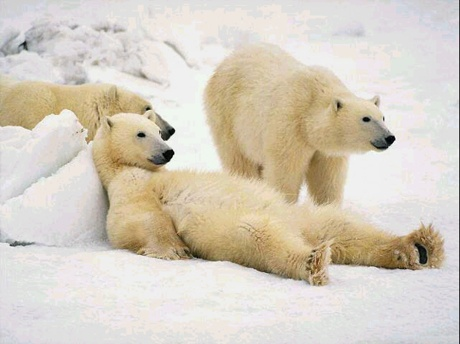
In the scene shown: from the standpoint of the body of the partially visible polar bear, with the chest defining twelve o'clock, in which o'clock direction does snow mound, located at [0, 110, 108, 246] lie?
The snow mound is roughly at 3 o'clock from the partially visible polar bear.

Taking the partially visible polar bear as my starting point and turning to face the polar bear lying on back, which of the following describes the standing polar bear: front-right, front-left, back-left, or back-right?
front-left

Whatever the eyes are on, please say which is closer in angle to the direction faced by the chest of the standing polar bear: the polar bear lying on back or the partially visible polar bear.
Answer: the polar bear lying on back

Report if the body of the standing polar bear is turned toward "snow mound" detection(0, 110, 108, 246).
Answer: no

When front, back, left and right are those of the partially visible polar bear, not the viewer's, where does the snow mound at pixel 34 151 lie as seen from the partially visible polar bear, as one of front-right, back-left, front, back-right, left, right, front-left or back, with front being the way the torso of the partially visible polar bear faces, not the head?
right

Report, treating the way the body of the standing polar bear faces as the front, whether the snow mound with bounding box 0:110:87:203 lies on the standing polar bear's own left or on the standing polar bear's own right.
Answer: on the standing polar bear's own right

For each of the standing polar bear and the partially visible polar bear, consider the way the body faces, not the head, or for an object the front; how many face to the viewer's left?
0

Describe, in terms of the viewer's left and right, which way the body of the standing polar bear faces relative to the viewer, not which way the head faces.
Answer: facing the viewer and to the right of the viewer

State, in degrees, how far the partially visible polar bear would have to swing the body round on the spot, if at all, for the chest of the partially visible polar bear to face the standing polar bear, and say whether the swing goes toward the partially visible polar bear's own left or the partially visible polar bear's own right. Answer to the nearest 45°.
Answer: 0° — it already faces it

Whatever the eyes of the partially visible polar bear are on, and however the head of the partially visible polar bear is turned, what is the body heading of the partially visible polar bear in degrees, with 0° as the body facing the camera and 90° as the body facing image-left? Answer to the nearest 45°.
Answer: approximately 270°
